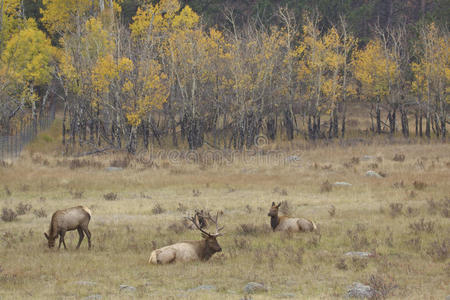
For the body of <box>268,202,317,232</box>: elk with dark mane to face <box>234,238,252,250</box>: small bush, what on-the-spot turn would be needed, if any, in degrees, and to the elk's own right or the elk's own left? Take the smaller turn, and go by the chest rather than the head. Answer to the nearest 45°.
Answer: approximately 45° to the elk's own left

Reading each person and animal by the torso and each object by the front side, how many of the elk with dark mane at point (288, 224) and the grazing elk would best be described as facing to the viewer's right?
0

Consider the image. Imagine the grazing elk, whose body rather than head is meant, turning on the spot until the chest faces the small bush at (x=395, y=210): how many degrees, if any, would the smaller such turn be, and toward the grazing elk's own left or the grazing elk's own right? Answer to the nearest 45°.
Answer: approximately 180°

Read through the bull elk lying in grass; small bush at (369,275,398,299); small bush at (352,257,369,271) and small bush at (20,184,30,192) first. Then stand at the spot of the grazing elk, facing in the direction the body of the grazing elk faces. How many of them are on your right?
1

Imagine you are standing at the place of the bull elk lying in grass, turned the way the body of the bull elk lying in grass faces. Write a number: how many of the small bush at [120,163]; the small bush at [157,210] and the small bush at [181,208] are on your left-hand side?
3

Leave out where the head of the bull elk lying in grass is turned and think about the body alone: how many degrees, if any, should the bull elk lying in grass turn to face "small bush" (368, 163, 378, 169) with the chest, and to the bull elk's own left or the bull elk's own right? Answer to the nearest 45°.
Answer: approximately 45° to the bull elk's own left

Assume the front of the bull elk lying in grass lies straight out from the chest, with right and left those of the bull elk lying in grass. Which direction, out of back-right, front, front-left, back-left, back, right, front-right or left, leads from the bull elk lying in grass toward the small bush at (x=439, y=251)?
front

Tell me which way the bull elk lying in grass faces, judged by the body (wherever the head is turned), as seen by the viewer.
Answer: to the viewer's right

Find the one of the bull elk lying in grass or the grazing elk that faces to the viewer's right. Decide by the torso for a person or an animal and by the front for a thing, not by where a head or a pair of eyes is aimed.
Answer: the bull elk lying in grass

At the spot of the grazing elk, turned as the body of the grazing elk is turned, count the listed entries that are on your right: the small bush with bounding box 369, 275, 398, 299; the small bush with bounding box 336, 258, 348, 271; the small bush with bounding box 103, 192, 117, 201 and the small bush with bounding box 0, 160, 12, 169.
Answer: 2

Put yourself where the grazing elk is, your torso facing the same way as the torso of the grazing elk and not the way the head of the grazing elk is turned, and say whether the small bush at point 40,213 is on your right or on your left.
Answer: on your right

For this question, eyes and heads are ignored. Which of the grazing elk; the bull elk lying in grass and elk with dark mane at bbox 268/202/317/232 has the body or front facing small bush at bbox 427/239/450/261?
the bull elk lying in grass

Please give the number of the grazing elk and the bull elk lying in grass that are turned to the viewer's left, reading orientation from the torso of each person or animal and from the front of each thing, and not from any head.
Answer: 1

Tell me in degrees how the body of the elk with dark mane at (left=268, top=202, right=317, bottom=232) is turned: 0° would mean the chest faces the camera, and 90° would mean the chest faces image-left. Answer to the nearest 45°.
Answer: approximately 90°

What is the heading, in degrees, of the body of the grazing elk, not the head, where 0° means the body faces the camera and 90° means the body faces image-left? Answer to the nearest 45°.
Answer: approximately 90°

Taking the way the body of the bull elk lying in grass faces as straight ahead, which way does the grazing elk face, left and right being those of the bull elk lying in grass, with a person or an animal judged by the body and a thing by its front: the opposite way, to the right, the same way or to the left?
the opposite way
